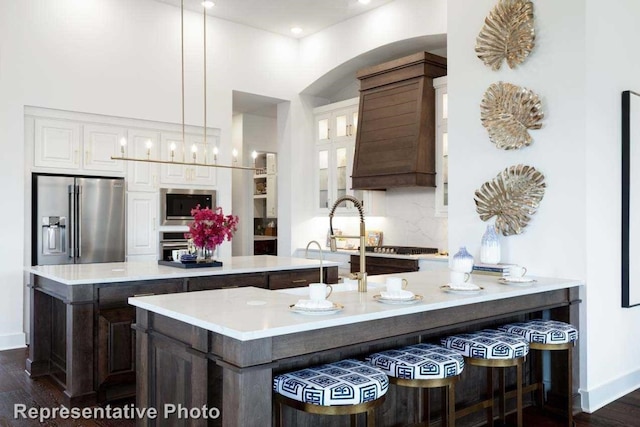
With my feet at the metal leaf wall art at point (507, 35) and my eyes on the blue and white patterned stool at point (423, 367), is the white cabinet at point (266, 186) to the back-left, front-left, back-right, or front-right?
back-right

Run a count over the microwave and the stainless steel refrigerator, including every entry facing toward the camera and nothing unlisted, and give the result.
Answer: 2

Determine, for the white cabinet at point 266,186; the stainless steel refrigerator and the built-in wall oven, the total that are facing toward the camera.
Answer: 3

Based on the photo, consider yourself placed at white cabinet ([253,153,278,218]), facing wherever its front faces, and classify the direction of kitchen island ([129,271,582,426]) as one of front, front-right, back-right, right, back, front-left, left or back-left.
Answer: front

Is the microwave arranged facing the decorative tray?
yes

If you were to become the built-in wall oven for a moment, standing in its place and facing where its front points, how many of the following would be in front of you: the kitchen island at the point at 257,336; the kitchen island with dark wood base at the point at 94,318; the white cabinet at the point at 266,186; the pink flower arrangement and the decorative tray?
4

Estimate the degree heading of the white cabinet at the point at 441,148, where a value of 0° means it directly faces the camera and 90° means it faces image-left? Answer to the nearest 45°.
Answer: approximately 45°

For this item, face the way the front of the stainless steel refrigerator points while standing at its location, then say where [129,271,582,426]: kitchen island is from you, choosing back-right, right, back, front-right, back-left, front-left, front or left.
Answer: front

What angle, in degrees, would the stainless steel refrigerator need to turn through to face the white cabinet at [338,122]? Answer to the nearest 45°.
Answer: approximately 90° to its left

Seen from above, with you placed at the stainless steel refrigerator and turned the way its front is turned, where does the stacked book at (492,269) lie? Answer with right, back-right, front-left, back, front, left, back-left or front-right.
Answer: front-left

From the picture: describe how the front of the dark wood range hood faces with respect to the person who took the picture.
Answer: facing the viewer and to the left of the viewer

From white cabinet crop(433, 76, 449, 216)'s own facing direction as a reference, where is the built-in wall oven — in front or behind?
in front

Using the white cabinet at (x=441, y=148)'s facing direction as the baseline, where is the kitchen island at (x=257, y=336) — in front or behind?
in front

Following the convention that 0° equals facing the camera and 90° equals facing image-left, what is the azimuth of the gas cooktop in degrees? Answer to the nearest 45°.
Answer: approximately 45°

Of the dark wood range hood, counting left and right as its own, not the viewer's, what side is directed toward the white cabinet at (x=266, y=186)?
right

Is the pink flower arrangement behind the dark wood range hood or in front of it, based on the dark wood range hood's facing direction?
in front

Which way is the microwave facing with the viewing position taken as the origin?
facing the viewer

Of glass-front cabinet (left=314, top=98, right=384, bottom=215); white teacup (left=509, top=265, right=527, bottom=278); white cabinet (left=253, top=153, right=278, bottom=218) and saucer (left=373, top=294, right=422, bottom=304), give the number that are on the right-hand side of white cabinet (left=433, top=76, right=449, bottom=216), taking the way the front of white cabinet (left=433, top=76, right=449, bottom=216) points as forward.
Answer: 2

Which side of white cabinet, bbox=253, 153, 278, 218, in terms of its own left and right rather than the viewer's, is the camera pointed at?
front
